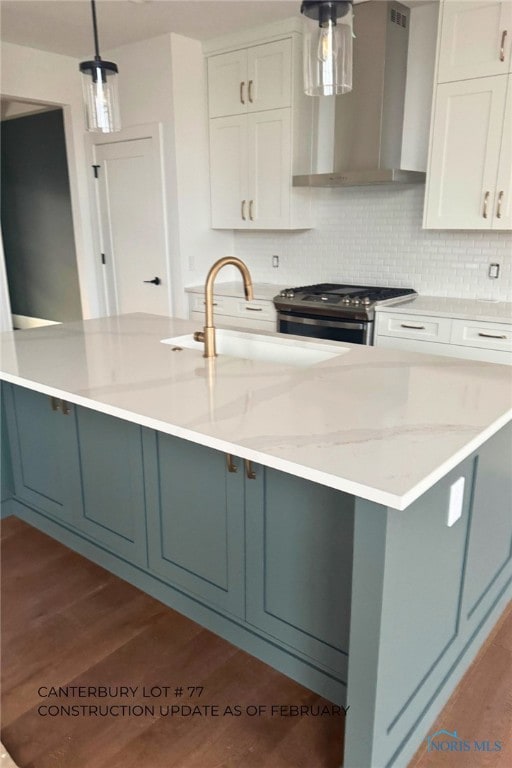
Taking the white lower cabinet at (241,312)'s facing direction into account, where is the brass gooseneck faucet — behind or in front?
in front

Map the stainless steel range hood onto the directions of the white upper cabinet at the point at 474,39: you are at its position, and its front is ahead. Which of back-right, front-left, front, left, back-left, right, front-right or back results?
right

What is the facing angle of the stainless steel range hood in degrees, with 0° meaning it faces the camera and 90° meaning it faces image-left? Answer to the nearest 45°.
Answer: approximately 45°

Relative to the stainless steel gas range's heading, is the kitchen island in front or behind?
in front

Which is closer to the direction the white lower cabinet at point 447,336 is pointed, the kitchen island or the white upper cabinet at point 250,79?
the kitchen island

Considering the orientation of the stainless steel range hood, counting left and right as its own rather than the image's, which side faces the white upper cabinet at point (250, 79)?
right
